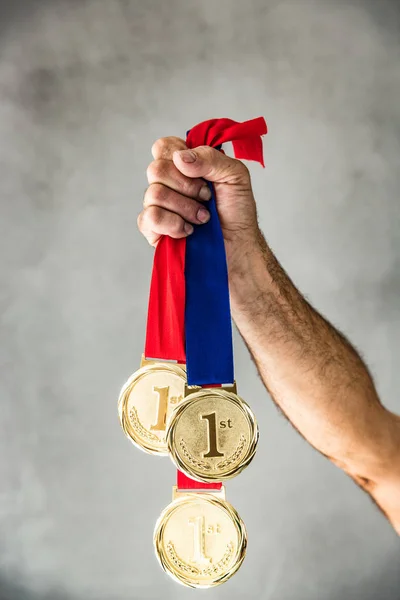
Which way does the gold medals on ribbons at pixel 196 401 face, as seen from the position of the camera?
facing the viewer
